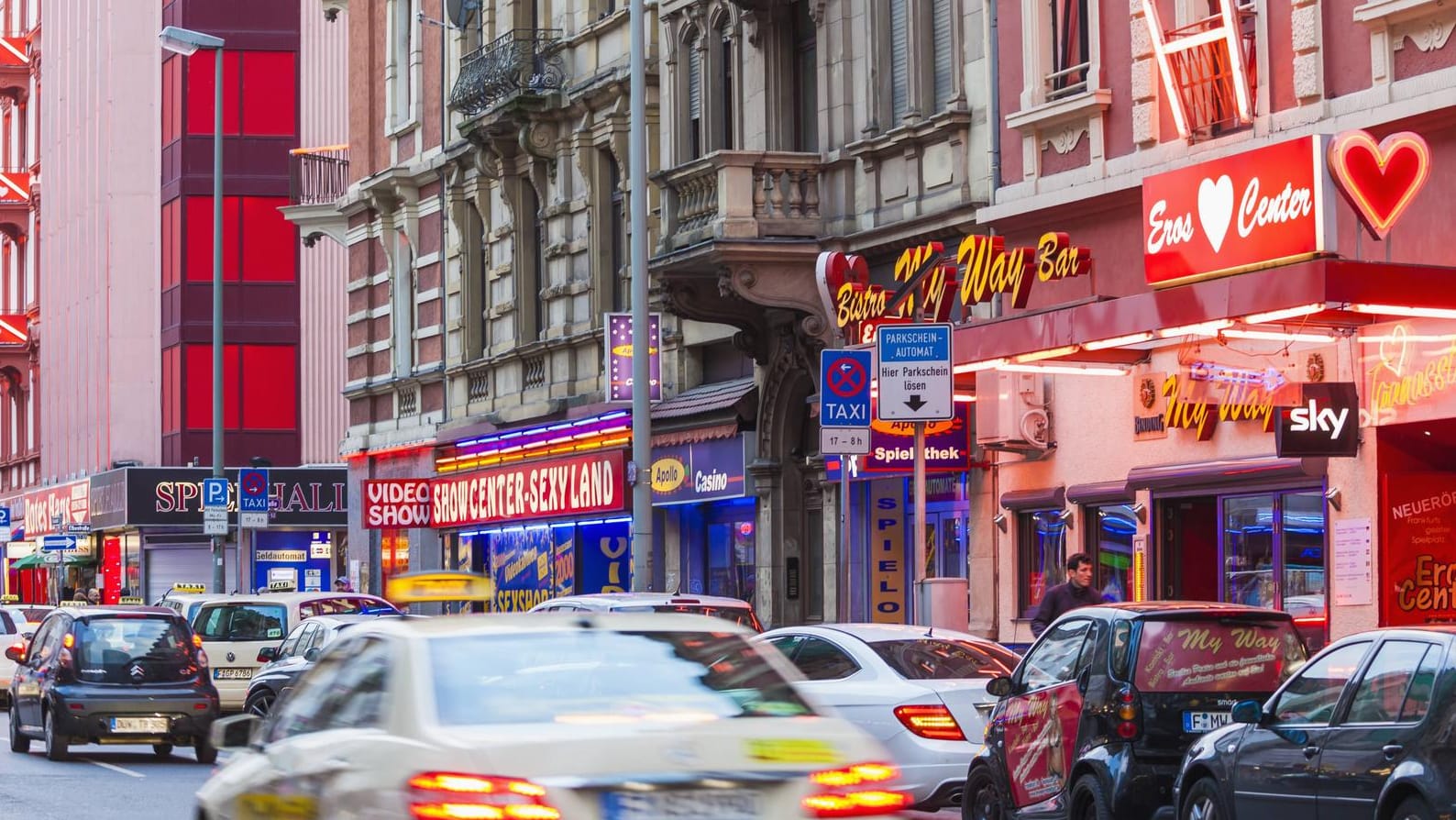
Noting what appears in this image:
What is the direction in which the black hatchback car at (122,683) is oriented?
away from the camera

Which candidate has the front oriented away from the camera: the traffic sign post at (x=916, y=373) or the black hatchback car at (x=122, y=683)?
the black hatchback car

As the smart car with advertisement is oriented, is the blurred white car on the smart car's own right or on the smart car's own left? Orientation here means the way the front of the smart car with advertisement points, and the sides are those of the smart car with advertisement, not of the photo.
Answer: on the smart car's own left

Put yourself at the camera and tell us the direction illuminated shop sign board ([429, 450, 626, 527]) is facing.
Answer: facing the viewer and to the left of the viewer

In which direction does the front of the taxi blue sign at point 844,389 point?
toward the camera

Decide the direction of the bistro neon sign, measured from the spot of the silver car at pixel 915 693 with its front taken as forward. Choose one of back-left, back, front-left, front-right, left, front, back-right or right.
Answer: front-right

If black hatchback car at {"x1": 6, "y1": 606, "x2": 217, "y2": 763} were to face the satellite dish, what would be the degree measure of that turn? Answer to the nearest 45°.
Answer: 0° — it already faces it

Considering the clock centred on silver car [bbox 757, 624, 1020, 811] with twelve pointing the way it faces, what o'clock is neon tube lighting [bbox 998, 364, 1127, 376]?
The neon tube lighting is roughly at 2 o'clock from the silver car.

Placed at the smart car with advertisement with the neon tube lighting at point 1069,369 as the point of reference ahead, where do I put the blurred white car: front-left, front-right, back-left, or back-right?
back-left

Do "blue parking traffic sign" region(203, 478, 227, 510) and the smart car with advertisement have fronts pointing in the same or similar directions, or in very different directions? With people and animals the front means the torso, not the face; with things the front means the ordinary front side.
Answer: very different directions

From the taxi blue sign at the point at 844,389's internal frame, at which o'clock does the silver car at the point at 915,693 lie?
The silver car is roughly at 12 o'clock from the taxi blue sign.

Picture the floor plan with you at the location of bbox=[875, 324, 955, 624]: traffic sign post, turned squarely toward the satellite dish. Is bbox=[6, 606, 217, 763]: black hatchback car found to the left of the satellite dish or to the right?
left

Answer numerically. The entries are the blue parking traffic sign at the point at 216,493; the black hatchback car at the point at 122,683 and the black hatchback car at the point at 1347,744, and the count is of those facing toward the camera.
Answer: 1

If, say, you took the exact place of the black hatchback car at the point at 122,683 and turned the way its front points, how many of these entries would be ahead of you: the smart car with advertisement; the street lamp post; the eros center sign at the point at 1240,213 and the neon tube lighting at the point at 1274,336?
1

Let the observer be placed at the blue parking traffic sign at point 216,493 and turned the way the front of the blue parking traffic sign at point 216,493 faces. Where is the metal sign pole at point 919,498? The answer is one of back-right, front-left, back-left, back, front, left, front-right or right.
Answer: front

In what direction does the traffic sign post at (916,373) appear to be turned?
toward the camera

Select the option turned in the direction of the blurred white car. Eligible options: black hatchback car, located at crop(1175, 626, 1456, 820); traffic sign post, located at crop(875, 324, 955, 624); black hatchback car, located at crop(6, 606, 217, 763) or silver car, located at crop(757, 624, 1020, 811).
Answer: the traffic sign post

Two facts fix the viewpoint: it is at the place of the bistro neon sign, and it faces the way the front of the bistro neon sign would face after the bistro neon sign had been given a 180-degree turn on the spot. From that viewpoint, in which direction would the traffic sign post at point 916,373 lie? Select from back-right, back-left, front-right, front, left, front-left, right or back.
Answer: back-right

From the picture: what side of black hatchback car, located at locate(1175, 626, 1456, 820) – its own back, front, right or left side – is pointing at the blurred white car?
left
